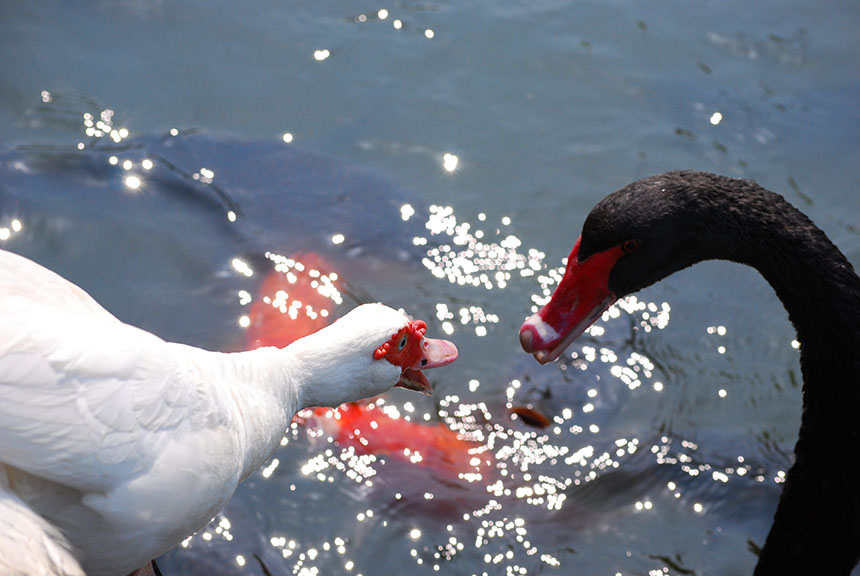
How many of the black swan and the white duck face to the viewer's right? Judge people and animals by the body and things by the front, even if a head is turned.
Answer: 1

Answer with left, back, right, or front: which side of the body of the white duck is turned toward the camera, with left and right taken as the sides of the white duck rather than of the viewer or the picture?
right

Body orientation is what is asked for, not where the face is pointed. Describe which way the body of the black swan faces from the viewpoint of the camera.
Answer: to the viewer's left

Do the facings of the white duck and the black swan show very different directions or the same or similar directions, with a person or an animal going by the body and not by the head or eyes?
very different directions

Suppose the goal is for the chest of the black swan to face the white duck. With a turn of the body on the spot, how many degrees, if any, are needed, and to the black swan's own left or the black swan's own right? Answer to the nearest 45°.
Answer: approximately 45° to the black swan's own left

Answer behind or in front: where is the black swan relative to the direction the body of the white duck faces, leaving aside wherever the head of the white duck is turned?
in front

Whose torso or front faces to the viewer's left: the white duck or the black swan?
the black swan
